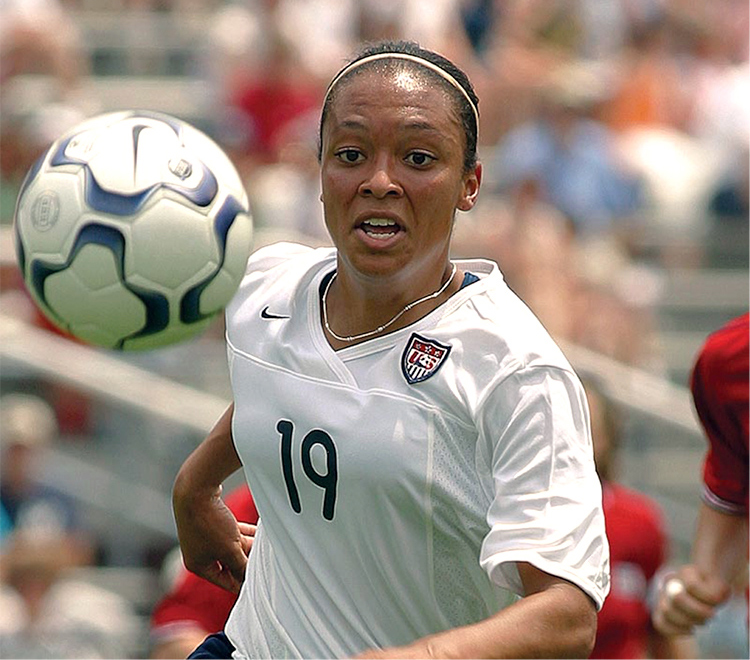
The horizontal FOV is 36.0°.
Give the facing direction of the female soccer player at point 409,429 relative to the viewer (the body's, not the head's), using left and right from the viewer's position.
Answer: facing the viewer and to the left of the viewer

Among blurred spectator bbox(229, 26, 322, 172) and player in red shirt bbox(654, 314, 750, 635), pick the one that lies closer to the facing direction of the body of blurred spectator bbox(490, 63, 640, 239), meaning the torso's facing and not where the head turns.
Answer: the player in red shirt

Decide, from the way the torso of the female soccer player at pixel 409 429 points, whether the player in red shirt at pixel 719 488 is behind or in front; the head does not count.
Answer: behind

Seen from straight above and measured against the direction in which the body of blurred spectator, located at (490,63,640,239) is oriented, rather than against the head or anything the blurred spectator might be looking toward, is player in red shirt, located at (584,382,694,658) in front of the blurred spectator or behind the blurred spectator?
in front

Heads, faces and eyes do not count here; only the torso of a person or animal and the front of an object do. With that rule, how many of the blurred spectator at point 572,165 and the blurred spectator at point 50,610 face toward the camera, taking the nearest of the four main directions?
2

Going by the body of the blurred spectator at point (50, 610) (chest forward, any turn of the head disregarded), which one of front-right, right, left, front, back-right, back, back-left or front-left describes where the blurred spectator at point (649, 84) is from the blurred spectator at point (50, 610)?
back-left

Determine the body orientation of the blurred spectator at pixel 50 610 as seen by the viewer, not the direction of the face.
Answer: toward the camera

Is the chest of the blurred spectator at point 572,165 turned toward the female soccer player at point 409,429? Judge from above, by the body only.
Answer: yes

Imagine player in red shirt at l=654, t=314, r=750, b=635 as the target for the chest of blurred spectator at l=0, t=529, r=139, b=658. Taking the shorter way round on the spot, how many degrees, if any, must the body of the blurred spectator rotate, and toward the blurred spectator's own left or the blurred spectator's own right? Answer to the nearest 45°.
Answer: approximately 45° to the blurred spectator's own left

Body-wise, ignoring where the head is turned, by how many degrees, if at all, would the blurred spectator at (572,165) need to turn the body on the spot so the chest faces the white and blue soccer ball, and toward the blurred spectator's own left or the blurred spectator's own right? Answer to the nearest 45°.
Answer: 0° — they already face it

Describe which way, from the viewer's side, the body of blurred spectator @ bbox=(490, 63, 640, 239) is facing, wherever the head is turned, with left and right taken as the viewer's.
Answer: facing the viewer

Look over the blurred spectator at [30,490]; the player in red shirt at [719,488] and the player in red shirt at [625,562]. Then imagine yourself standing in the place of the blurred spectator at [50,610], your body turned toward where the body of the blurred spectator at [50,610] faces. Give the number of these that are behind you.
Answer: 1

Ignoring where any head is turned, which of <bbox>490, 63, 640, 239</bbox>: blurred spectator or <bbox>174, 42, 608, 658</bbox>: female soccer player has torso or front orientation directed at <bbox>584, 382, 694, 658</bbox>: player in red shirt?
the blurred spectator

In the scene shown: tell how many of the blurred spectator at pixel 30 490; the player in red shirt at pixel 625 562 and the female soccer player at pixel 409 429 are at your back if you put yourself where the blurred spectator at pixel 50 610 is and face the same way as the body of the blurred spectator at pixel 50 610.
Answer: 1

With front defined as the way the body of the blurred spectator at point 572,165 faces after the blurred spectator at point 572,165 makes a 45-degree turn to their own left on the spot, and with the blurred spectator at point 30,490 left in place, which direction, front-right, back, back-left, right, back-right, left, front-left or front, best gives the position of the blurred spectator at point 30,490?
right

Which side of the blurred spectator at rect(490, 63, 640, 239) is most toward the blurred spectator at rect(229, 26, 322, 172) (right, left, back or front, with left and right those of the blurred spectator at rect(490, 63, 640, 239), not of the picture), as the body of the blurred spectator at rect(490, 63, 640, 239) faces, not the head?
right

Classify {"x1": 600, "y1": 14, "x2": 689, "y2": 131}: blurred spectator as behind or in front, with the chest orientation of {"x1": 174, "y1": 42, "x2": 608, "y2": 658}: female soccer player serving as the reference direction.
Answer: behind

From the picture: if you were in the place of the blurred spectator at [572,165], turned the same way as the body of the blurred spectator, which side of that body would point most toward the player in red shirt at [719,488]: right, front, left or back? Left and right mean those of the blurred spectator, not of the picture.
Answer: front
